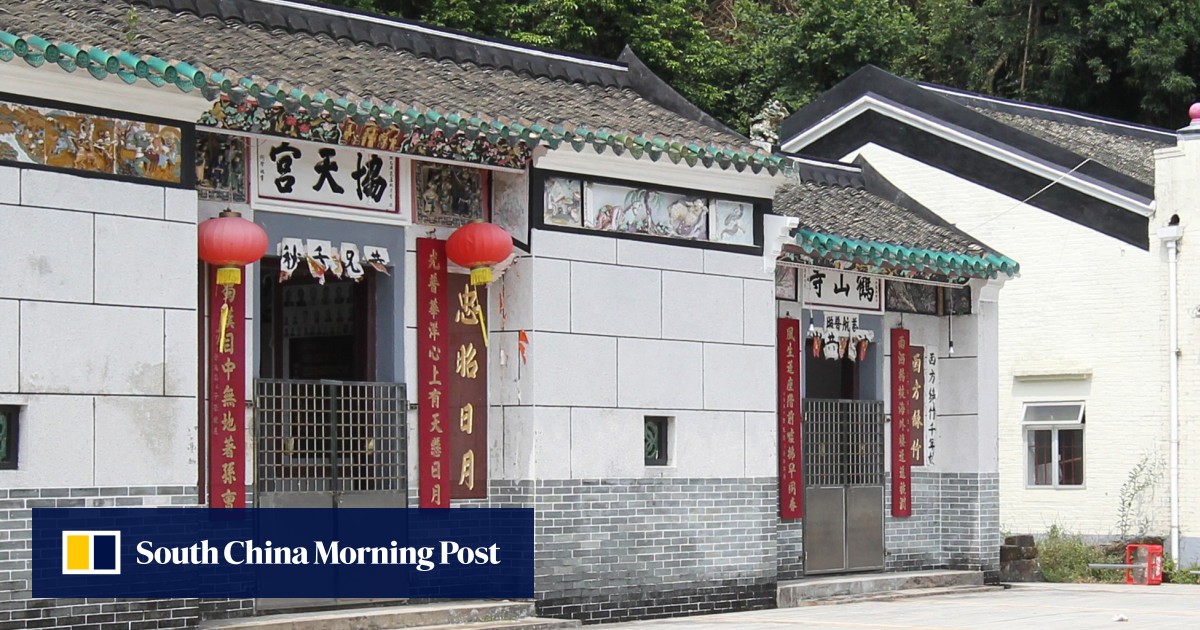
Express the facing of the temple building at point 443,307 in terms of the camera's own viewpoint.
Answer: facing the viewer and to the right of the viewer

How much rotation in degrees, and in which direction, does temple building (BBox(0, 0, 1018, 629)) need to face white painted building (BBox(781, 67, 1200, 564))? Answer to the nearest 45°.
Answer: approximately 90° to its left

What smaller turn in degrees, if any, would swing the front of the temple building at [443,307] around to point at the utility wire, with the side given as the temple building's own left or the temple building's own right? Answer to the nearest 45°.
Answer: approximately 90° to the temple building's own left

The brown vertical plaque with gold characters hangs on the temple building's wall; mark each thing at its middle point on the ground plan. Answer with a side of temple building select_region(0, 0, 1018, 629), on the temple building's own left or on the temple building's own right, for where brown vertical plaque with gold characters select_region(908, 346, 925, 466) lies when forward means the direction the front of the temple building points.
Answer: on the temple building's own left
